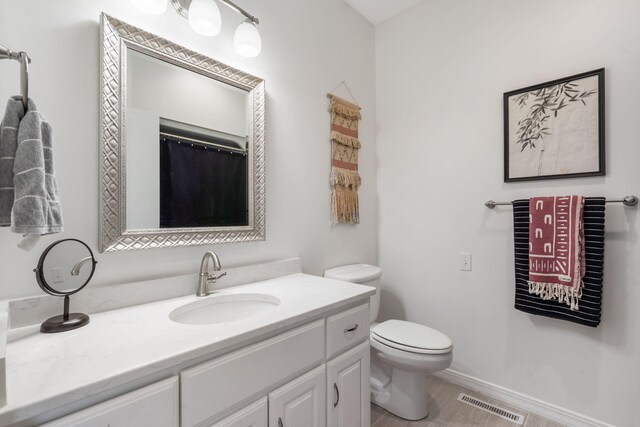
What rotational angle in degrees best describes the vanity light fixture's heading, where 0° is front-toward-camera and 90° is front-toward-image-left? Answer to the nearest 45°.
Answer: approximately 315°

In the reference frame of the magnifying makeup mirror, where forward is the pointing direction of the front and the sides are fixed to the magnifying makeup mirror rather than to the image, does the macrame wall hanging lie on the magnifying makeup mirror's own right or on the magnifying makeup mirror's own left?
on the magnifying makeup mirror's own left

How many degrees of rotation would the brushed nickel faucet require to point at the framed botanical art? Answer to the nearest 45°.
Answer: approximately 45° to its left

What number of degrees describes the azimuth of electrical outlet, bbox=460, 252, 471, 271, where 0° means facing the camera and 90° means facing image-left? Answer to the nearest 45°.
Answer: approximately 0°

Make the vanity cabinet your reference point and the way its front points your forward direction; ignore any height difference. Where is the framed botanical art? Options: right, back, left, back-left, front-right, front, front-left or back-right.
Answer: front-left

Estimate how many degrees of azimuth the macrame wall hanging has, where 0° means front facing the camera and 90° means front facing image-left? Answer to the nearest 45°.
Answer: approximately 315°
